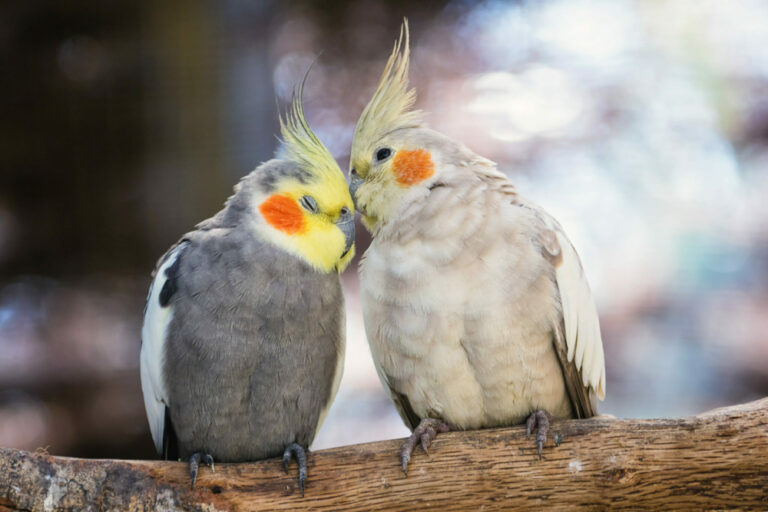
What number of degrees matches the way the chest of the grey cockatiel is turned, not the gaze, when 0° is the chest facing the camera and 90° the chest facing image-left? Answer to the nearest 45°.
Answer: approximately 315°

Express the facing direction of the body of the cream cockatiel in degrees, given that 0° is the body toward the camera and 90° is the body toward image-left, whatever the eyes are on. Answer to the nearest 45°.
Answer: approximately 45°

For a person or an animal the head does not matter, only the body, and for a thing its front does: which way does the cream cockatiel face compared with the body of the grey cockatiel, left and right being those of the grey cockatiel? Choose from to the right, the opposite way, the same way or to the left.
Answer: to the right
